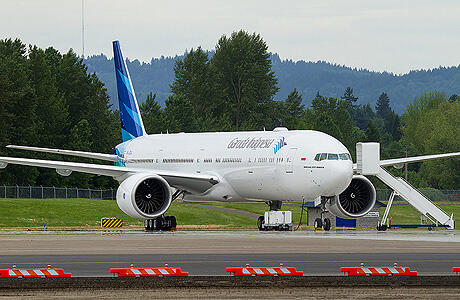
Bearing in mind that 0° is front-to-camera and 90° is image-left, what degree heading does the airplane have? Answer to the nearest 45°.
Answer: approximately 315°
